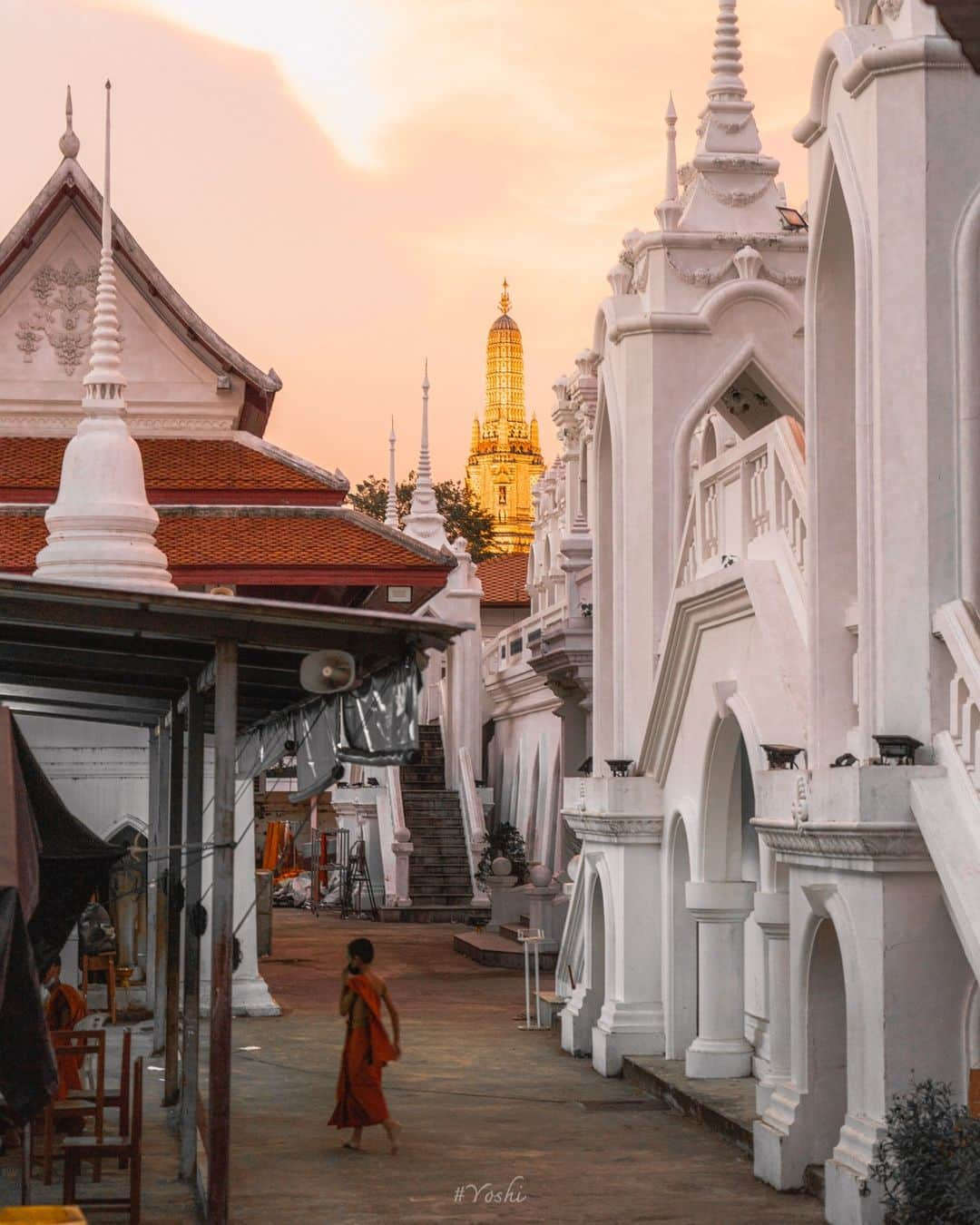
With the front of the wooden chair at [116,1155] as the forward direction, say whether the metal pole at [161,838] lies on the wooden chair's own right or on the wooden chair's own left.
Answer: on the wooden chair's own right

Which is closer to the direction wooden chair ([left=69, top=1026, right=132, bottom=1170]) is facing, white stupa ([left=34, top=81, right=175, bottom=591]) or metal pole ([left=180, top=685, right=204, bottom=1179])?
the white stupa

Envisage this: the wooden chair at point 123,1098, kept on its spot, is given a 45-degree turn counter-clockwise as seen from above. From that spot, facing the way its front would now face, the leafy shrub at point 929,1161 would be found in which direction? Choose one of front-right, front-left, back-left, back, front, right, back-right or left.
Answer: left

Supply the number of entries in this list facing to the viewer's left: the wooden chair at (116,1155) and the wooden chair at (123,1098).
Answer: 2

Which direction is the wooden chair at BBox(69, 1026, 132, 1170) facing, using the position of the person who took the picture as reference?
facing to the left of the viewer

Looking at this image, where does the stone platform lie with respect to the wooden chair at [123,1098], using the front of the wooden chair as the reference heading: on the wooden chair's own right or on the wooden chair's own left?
on the wooden chair's own right

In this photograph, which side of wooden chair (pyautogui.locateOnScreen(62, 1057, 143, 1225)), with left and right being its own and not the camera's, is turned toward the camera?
left
